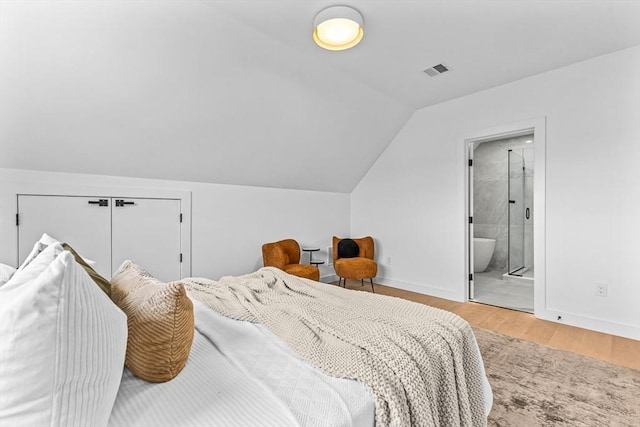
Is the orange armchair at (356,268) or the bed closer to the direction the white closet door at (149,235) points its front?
the bed

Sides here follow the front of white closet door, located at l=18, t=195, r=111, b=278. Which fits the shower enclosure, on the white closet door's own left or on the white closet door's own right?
on the white closet door's own left

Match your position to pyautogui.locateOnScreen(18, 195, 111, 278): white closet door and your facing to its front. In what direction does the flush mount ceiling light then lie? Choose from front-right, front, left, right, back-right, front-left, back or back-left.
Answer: front-left

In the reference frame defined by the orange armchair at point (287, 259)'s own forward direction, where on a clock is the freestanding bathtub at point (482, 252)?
The freestanding bathtub is roughly at 10 o'clock from the orange armchair.

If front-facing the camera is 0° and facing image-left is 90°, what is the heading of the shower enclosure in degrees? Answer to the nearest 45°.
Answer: approximately 45°

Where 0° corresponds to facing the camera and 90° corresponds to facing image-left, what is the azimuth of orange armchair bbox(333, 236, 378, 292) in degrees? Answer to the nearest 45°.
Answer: approximately 0°

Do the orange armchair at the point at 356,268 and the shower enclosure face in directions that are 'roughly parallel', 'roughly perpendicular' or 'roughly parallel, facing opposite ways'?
roughly perpendicular

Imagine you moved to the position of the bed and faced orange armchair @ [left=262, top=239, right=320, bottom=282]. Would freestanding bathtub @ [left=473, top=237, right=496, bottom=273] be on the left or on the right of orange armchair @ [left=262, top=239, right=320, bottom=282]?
right

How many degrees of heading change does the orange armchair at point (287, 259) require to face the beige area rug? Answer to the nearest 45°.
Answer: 0° — it already faces it

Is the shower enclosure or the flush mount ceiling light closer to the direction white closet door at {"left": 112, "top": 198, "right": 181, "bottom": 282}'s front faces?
the flush mount ceiling light

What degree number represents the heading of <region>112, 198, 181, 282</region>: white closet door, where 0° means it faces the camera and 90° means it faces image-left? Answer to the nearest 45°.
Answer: approximately 0°

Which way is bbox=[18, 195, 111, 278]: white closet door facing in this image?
toward the camera

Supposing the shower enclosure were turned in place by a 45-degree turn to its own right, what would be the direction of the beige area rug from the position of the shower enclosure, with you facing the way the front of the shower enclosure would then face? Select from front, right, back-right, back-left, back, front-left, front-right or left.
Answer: left

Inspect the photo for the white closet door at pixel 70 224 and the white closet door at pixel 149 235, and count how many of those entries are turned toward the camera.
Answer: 2

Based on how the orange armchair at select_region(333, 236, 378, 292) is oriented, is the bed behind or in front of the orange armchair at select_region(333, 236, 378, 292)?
in front
